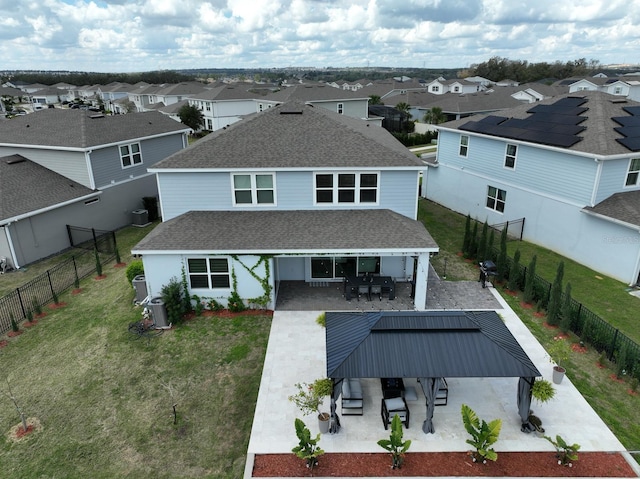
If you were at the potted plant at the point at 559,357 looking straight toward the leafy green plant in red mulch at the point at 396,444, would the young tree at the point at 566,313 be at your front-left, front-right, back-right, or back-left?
back-right

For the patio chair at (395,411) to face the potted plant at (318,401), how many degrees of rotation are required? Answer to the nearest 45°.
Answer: approximately 90° to its left

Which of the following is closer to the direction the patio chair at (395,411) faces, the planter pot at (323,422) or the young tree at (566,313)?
the young tree

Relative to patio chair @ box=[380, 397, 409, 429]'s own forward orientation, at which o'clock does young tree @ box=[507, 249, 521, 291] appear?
The young tree is roughly at 1 o'clock from the patio chair.

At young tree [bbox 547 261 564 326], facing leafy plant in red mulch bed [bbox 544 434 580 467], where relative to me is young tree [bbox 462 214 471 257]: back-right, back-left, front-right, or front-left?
back-right

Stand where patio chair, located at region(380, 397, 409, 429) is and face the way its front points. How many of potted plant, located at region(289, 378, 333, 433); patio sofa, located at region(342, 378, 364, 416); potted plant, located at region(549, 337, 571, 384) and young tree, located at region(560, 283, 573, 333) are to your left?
2

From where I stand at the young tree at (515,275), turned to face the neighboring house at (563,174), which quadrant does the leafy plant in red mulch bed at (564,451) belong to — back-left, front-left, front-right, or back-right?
back-right

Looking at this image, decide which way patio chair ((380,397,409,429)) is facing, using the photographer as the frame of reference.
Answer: facing away from the viewer

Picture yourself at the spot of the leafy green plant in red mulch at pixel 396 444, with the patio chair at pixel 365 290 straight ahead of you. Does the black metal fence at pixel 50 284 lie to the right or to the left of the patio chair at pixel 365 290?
left

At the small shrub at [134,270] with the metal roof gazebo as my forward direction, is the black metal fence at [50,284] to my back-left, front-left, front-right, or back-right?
back-right

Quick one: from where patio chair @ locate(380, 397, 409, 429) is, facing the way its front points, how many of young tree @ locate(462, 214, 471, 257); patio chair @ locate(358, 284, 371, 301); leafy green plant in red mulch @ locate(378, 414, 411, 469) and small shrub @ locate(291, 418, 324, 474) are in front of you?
2
